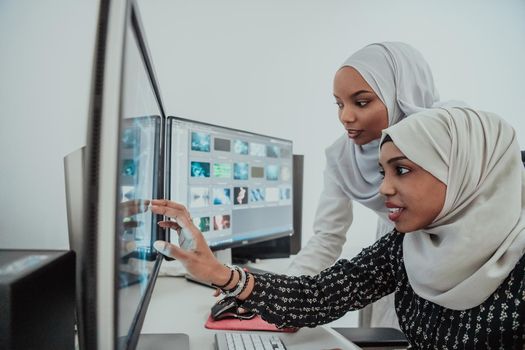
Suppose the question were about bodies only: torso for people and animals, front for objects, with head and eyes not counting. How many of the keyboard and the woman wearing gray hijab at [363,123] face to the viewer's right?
1

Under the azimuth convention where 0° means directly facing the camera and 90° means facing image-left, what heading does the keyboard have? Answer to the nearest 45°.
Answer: approximately 270°

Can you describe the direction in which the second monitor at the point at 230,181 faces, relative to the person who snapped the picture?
facing the viewer and to the right of the viewer

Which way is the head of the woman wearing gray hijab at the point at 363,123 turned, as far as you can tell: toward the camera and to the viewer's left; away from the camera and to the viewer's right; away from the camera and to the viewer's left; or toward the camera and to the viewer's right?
toward the camera and to the viewer's left
